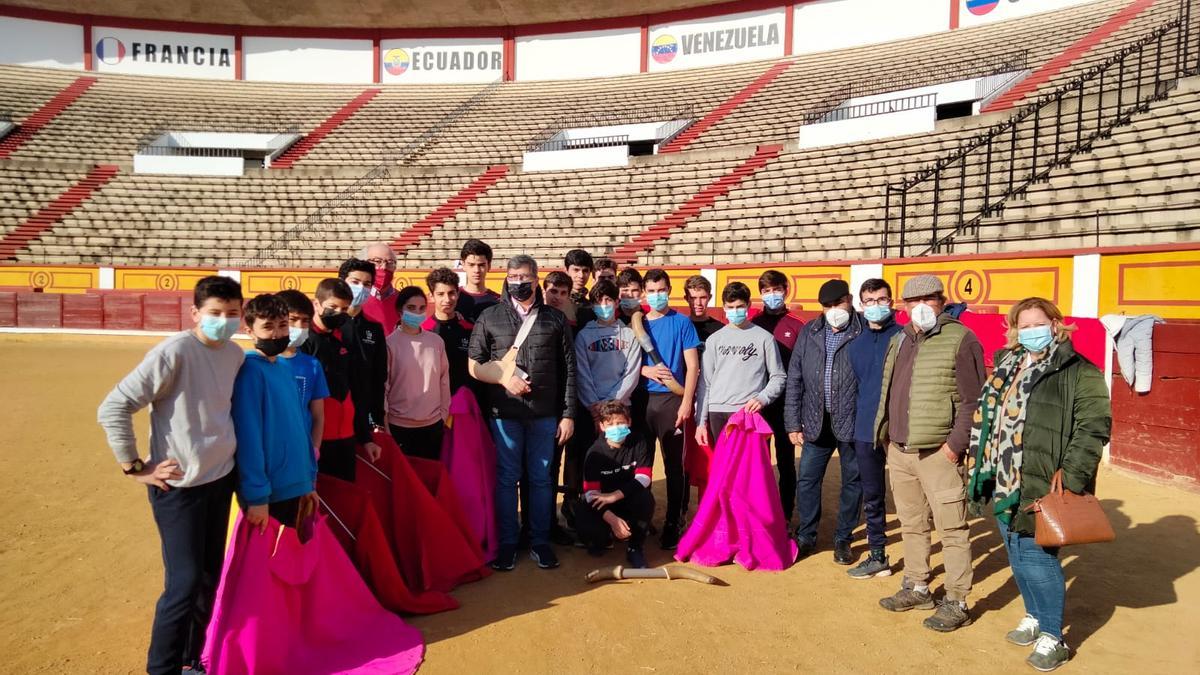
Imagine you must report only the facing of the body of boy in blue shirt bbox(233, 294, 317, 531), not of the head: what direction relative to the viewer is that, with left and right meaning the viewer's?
facing the viewer and to the right of the viewer

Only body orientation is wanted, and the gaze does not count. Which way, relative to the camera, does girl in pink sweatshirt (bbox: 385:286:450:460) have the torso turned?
toward the camera

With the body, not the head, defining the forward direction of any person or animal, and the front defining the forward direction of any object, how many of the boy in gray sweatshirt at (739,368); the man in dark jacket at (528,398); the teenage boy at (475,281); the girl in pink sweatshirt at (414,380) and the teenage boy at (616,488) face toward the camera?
5

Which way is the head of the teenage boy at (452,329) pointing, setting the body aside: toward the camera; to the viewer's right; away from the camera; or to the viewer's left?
toward the camera

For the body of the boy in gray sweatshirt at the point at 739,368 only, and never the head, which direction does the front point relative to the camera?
toward the camera

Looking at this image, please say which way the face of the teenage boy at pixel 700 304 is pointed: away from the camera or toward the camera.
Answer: toward the camera

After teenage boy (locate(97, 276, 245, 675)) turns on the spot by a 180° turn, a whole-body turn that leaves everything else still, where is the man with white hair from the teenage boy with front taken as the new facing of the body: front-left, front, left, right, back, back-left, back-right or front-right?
right

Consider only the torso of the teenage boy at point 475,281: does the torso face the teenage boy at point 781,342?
no

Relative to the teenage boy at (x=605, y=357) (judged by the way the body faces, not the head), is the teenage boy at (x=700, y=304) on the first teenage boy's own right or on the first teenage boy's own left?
on the first teenage boy's own left

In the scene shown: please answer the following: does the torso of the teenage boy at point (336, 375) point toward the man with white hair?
no

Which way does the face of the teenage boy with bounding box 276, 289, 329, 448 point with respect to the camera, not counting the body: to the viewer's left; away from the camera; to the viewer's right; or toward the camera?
toward the camera

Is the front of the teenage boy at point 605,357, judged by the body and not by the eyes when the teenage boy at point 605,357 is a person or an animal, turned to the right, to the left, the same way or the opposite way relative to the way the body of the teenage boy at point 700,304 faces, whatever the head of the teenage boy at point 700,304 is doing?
the same way

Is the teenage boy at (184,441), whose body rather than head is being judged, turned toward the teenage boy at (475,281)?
no

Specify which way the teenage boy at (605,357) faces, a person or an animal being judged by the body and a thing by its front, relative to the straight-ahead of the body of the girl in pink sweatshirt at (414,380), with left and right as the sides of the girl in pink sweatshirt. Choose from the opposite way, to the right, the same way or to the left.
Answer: the same way

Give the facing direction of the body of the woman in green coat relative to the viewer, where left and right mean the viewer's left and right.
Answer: facing the viewer and to the left of the viewer

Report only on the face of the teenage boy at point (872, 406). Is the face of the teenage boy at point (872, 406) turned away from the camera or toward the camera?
toward the camera

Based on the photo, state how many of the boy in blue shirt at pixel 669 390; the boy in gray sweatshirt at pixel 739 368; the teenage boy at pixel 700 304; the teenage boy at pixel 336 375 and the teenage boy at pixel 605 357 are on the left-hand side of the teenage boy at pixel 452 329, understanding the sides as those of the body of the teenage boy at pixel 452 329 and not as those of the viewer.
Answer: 4

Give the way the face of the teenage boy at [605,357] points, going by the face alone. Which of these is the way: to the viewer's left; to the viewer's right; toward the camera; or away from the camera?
toward the camera

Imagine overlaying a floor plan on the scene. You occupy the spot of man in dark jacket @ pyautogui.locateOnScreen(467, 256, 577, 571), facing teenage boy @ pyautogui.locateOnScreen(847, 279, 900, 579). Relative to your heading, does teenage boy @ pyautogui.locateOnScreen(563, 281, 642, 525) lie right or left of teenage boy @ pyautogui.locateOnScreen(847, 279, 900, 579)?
left

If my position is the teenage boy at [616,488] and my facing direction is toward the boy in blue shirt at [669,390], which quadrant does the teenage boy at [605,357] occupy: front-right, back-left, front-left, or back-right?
front-left
